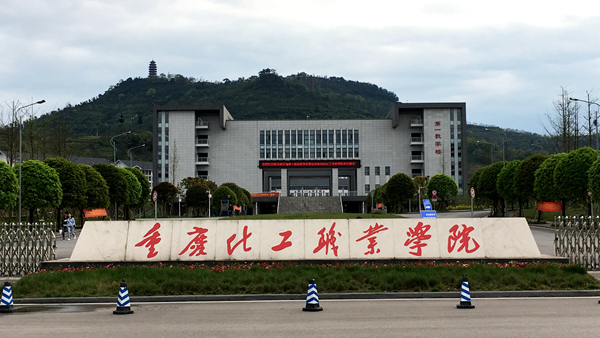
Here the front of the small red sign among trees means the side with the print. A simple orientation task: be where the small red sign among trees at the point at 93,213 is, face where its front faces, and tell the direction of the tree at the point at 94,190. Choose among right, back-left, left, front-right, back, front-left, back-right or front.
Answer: back-left

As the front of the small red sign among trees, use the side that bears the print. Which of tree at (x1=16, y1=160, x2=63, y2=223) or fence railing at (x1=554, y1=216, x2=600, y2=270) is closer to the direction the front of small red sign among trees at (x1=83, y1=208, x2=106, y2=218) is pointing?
the fence railing

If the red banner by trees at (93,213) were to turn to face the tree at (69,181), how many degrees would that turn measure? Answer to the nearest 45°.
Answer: approximately 90° to its right

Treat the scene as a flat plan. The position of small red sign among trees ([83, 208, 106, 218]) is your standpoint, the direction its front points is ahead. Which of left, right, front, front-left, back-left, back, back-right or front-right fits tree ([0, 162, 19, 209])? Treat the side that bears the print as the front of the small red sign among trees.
right

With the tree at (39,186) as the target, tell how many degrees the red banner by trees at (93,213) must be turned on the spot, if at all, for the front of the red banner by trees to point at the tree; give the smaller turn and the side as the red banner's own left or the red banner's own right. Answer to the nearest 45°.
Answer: approximately 90° to the red banner's own right

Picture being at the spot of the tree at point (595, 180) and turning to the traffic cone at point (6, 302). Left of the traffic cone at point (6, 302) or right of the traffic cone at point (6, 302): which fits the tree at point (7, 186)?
right

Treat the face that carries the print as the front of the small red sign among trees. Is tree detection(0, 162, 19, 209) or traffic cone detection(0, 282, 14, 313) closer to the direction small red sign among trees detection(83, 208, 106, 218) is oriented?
the traffic cone

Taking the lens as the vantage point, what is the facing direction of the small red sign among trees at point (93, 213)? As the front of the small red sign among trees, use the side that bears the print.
facing the viewer and to the right of the viewer

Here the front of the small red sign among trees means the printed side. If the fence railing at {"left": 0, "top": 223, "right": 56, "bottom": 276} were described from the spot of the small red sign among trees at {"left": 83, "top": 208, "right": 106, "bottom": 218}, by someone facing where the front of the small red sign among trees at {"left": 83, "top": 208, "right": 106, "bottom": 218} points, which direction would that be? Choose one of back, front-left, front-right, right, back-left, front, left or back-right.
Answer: front-right

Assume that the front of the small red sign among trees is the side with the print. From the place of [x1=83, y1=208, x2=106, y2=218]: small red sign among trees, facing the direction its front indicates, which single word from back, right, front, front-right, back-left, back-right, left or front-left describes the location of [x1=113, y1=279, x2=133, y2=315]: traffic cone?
front-right
